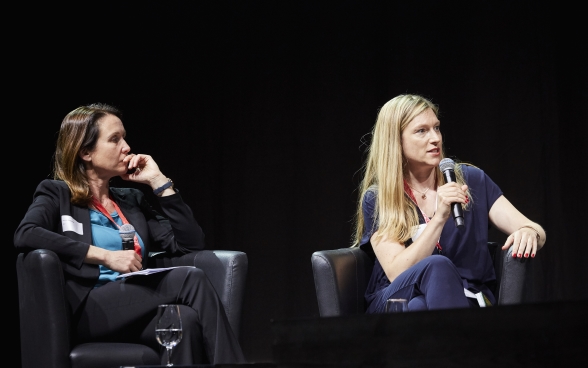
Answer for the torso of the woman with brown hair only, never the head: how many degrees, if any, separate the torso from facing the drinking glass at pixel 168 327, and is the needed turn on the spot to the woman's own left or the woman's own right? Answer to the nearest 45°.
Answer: approximately 45° to the woman's own right

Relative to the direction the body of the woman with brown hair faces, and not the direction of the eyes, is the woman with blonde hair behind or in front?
in front

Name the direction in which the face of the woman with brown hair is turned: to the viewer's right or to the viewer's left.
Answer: to the viewer's right

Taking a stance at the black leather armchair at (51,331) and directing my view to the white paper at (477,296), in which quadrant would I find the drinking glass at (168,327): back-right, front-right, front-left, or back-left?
front-right

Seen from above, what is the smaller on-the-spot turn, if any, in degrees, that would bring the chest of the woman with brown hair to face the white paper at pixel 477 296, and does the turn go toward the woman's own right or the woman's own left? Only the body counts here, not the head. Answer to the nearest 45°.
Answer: approximately 45° to the woman's own left

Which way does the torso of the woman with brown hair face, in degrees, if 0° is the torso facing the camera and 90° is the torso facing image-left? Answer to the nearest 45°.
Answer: approximately 315°
